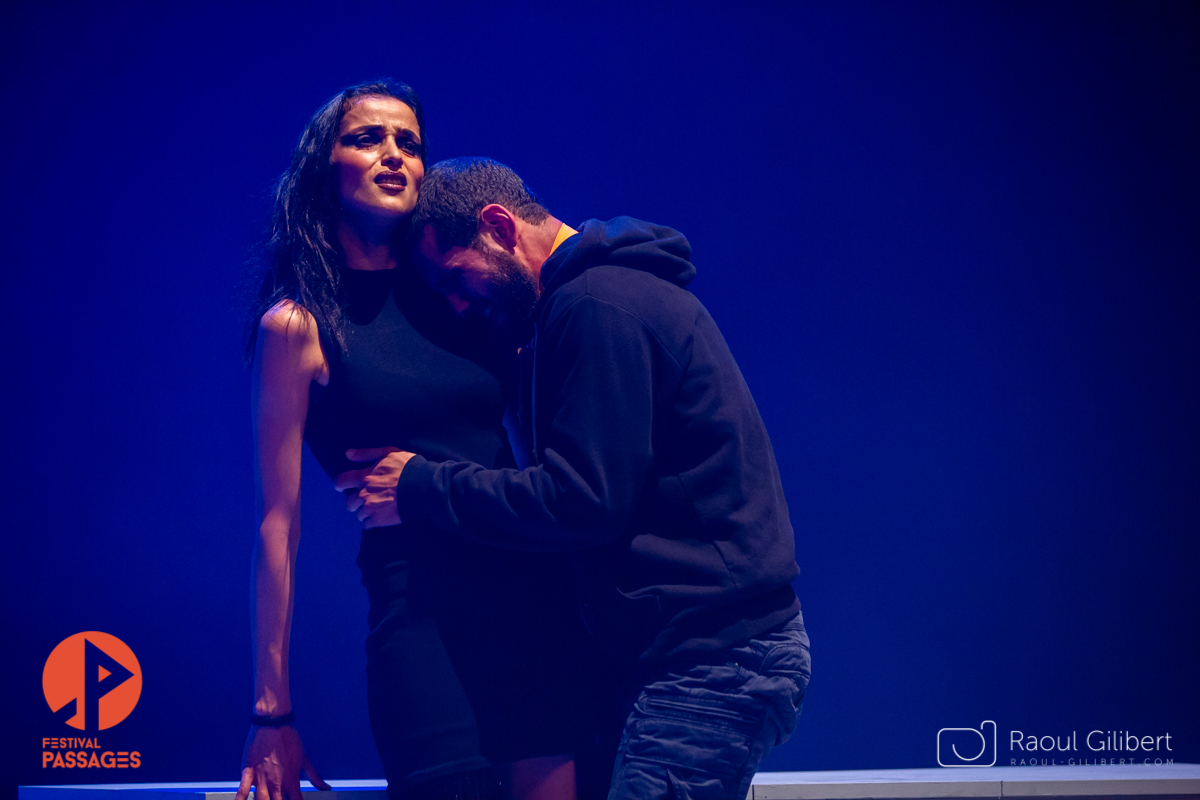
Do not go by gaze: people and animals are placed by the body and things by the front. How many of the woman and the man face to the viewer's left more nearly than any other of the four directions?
1

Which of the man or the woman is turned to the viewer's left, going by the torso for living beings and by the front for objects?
the man

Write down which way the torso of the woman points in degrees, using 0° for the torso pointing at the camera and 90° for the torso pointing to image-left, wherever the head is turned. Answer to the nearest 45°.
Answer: approximately 315°

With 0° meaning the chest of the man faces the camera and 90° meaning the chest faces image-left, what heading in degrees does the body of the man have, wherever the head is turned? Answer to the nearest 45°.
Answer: approximately 90°
